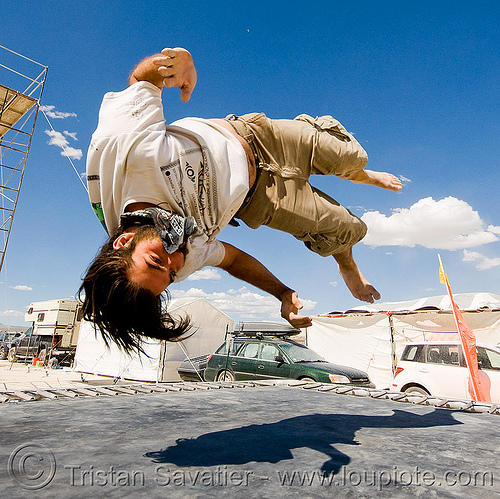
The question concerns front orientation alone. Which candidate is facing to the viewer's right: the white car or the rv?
the white car

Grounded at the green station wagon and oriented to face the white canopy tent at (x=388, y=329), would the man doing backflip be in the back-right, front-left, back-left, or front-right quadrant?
back-right

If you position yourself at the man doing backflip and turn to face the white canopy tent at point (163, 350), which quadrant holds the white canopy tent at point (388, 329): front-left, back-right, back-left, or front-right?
front-right

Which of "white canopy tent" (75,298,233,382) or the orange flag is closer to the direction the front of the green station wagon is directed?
the orange flag

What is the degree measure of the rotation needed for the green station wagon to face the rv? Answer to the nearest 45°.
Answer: approximately 180°

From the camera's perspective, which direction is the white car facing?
to the viewer's right

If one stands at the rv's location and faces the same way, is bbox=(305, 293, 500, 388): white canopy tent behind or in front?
behind

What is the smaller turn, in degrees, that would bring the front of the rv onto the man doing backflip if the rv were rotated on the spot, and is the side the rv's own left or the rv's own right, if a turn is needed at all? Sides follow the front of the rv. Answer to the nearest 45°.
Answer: approximately 135° to the rv's own left

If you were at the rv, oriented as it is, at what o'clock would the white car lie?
The white car is roughly at 7 o'clock from the rv.

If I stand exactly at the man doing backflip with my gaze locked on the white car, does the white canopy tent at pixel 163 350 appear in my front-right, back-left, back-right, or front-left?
front-left

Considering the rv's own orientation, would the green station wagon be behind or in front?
behind

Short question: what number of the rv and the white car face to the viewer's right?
1

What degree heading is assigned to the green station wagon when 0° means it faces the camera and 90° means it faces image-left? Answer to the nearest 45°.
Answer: approximately 315°
